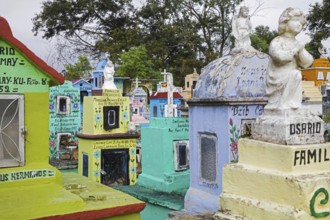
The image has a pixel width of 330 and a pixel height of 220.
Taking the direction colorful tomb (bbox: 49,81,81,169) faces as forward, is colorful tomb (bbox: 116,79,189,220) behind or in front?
in front

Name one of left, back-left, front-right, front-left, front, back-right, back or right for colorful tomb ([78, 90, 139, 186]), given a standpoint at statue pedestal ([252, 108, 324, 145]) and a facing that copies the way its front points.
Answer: back

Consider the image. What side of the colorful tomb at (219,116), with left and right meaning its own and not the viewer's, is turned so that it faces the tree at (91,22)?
back

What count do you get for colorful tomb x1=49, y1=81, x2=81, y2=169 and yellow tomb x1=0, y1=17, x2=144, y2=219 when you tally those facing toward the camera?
2

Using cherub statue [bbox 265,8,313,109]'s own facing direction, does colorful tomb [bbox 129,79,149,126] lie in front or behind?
behind

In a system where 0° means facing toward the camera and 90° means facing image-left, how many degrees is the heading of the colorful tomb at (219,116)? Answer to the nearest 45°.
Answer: approximately 315°

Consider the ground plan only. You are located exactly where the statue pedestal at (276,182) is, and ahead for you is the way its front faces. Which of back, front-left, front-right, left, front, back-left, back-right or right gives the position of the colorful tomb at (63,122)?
back

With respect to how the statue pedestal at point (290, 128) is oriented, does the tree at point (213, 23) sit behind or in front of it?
behind

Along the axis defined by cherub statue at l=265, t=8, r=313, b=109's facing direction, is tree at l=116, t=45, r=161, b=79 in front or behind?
behind
